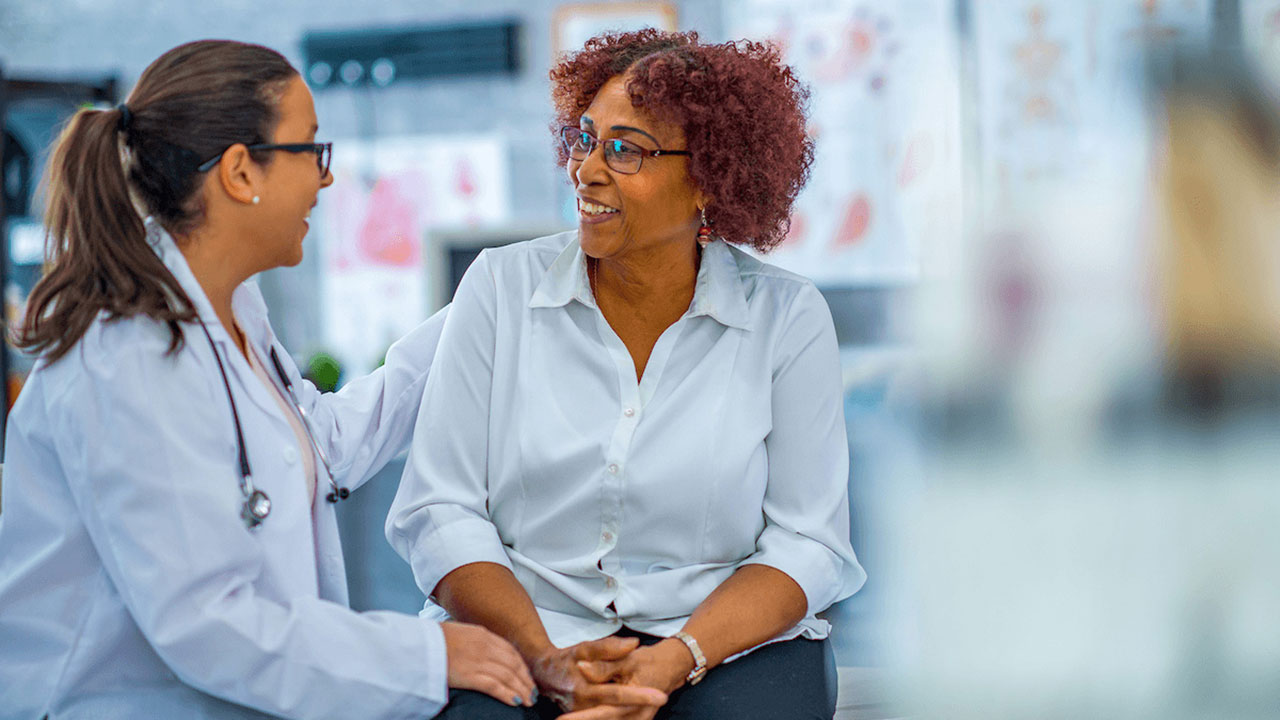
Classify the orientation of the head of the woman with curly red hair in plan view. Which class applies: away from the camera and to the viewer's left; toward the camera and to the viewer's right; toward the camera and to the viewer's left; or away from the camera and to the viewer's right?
toward the camera and to the viewer's left

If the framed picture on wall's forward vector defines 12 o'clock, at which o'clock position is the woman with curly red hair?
The woman with curly red hair is roughly at 12 o'clock from the framed picture on wall.

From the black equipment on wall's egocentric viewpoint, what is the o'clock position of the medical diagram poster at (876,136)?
The medical diagram poster is roughly at 10 o'clock from the black equipment on wall.

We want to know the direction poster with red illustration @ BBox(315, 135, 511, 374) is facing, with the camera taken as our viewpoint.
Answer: facing the viewer

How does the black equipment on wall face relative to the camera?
toward the camera

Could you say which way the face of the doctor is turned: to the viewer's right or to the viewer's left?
to the viewer's right

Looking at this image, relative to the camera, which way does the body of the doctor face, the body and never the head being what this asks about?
to the viewer's right

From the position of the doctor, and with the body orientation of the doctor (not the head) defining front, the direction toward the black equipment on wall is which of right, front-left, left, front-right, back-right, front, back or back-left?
left

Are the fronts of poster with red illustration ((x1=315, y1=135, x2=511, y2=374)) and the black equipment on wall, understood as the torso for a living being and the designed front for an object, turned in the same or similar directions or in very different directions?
same or similar directions

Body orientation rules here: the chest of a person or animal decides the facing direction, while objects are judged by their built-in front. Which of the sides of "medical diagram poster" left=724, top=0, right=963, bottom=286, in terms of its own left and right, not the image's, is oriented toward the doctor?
front

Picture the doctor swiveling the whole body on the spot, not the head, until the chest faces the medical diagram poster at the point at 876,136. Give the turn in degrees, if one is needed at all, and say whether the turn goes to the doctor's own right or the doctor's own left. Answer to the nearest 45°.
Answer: approximately 45° to the doctor's own left

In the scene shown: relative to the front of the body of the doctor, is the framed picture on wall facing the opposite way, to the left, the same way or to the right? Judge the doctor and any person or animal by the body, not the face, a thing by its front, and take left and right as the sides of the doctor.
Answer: to the right

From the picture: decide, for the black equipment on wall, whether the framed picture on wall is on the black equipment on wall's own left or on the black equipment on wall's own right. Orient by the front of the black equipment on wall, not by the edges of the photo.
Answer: on the black equipment on wall's own left

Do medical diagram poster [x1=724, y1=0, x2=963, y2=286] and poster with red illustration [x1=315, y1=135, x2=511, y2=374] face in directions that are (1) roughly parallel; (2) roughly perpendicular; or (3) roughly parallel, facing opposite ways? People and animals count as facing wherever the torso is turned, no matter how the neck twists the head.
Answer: roughly parallel

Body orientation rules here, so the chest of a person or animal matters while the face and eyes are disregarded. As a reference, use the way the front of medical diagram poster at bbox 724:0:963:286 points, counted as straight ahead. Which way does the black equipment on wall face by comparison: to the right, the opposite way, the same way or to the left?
the same way

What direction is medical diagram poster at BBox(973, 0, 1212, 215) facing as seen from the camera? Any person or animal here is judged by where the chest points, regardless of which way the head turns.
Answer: toward the camera

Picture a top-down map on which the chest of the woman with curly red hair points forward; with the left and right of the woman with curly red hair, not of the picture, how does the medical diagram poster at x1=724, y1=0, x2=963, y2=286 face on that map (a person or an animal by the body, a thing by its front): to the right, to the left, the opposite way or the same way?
the same way

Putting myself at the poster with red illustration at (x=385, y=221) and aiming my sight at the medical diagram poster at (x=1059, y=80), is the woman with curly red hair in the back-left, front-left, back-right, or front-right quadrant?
front-right
